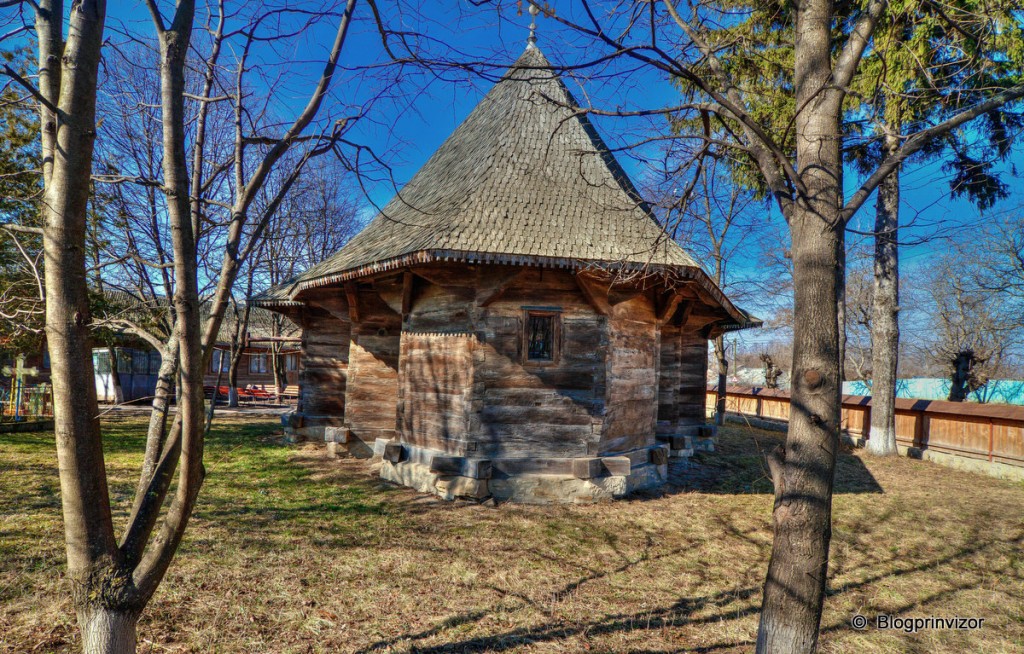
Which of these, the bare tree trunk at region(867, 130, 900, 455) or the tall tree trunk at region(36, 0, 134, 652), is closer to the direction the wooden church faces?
the bare tree trunk

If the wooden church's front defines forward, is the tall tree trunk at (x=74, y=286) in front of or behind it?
behind

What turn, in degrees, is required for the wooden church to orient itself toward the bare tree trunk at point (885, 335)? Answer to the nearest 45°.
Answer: approximately 45° to its right

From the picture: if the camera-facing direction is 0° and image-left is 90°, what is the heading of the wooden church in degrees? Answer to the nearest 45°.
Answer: approximately 180°

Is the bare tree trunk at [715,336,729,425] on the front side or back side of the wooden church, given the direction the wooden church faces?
on the front side
